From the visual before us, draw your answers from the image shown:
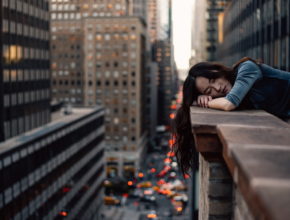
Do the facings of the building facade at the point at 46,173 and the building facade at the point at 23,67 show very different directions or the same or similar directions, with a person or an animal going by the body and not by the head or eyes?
same or similar directions

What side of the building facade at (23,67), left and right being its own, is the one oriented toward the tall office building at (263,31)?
front

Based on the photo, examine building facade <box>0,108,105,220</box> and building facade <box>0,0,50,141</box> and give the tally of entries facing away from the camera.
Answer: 0

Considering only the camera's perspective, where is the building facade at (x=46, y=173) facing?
facing the viewer and to the right of the viewer

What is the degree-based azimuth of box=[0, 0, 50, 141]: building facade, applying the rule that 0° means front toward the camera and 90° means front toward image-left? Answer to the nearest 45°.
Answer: approximately 315°

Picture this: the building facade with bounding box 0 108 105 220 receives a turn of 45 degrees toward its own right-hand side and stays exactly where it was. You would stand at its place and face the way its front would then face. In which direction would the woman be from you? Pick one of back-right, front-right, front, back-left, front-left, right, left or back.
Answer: front

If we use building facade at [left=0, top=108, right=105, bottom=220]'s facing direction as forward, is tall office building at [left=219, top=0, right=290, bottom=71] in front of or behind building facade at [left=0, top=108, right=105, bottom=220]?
in front

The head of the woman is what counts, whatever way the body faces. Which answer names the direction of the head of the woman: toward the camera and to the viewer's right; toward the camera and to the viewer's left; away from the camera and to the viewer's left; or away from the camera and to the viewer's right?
toward the camera and to the viewer's left
